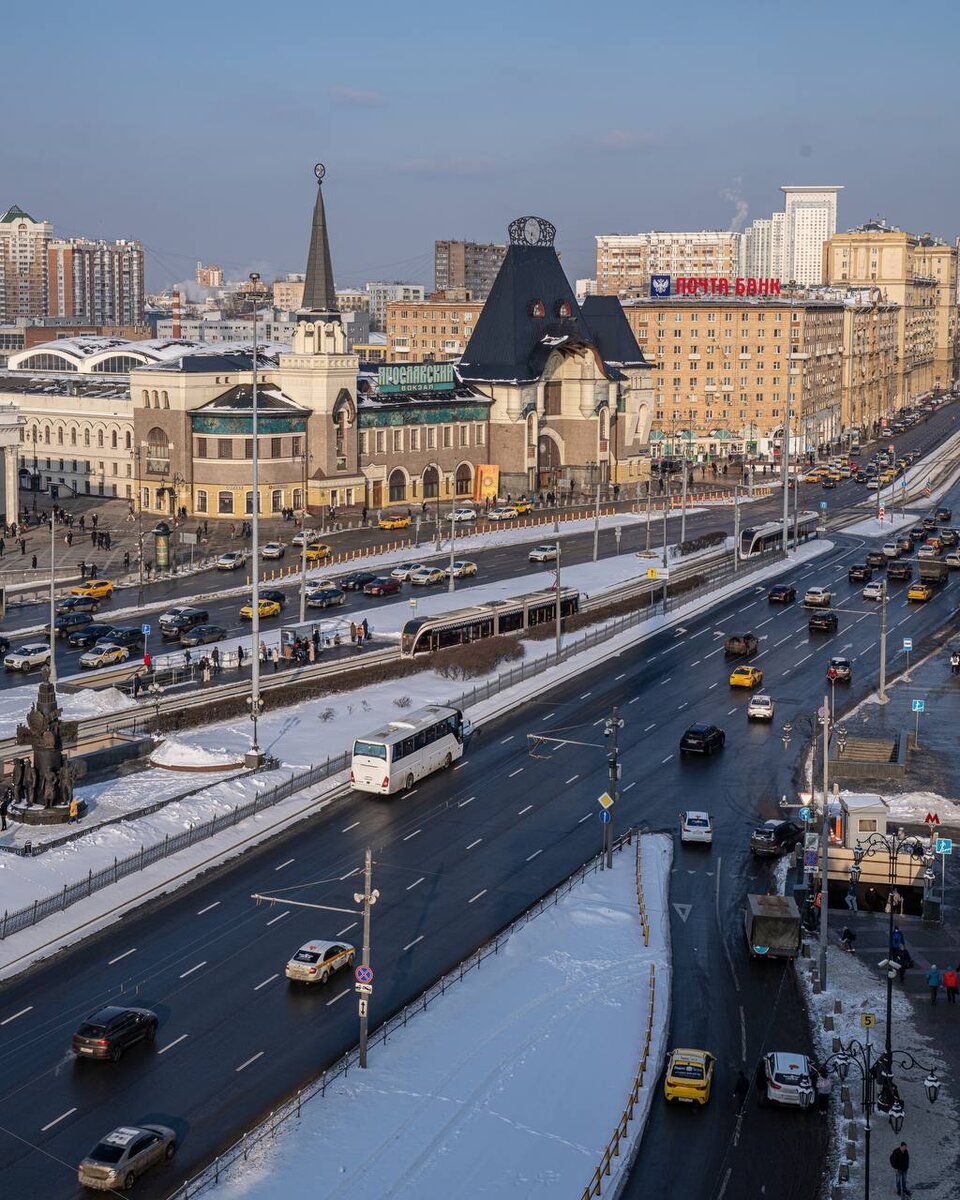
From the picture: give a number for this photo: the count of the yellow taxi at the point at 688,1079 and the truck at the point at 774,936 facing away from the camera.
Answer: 2

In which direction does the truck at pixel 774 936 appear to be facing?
away from the camera

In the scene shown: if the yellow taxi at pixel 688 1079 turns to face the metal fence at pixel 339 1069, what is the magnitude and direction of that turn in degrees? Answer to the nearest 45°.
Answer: approximately 90° to its left

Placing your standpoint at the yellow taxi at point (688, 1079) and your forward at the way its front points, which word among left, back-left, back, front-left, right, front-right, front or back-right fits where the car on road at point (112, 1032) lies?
left

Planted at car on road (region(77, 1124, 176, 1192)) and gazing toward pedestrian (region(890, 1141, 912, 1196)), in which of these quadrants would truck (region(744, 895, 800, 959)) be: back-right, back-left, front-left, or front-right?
front-left

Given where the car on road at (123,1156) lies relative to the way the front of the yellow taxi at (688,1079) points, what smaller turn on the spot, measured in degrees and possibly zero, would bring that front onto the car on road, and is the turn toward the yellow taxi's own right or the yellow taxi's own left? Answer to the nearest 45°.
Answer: approximately 135° to the yellow taxi's own left

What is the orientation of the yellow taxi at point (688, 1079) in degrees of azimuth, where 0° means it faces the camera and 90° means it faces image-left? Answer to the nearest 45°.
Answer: approximately 180°
